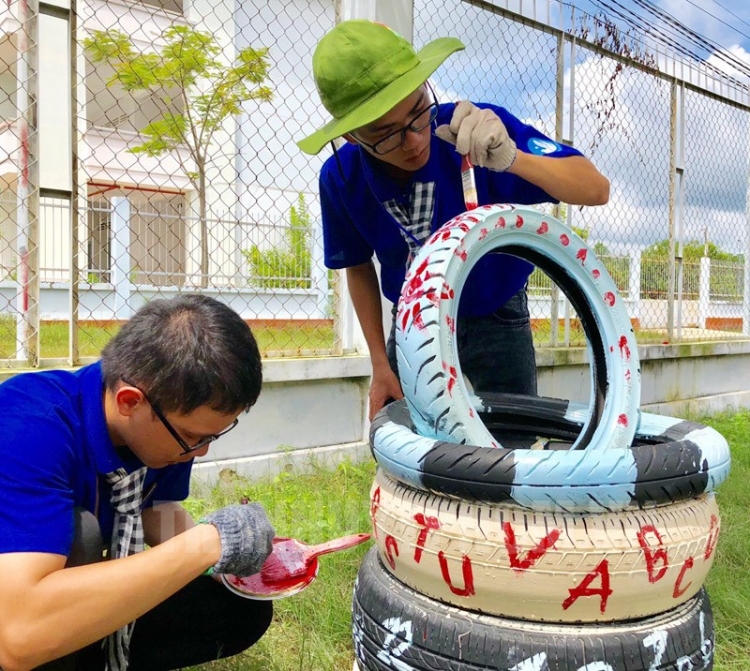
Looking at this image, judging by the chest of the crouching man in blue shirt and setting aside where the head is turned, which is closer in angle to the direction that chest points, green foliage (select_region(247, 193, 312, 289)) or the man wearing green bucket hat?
the man wearing green bucket hat

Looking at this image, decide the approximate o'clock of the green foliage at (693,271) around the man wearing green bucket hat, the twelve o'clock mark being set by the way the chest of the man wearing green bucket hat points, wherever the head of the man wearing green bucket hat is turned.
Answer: The green foliage is roughly at 7 o'clock from the man wearing green bucket hat.

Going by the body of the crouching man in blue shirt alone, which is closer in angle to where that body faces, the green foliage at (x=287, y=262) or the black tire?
the black tire

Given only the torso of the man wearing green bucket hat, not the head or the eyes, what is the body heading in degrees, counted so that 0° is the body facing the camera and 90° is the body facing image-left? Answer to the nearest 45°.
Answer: approximately 0°

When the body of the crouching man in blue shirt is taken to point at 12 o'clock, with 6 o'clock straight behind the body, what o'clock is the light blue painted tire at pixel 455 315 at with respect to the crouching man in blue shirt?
The light blue painted tire is roughly at 11 o'clock from the crouching man in blue shirt.

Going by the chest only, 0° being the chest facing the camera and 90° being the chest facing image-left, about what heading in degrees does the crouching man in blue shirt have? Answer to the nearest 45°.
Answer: approximately 315°

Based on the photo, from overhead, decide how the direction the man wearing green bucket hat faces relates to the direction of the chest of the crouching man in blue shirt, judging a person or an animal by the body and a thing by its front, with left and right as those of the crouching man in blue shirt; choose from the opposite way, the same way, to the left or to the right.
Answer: to the right

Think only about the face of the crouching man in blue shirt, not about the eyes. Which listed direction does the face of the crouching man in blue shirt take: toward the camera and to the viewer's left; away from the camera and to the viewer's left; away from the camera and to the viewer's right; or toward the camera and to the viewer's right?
toward the camera and to the viewer's right

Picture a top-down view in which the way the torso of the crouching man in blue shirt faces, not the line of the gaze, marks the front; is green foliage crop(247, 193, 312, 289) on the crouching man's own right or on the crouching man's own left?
on the crouching man's own left

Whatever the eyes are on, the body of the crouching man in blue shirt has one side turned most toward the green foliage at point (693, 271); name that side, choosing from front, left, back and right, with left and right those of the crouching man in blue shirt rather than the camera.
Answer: left
